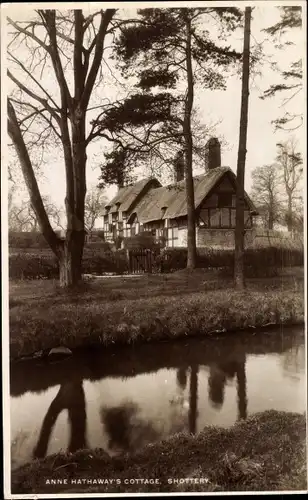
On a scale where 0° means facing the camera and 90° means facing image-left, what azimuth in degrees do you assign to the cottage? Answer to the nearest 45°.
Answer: approximately 45°

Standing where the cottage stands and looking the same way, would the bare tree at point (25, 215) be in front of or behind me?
in front

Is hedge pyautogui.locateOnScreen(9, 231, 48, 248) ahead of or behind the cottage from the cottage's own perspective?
ahead
